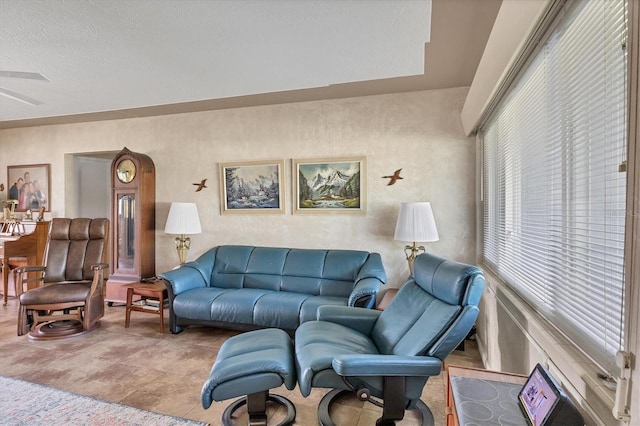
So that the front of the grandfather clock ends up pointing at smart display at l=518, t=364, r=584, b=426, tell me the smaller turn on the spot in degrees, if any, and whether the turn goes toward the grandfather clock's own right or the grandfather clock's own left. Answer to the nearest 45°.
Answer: approximately 45° to the grandfather clock's own left

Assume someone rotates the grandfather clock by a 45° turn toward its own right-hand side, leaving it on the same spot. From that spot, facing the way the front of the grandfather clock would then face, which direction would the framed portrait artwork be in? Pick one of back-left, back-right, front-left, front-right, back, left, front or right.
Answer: front-right

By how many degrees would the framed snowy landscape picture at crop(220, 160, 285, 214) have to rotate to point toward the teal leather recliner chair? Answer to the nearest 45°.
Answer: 0° — it already faces it

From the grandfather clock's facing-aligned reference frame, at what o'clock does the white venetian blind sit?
The white venetian blind is roughly at 10 o'clock from the grandfather clock.

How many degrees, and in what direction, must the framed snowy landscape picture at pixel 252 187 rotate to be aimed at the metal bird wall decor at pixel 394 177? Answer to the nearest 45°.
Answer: approximately 45° to its left

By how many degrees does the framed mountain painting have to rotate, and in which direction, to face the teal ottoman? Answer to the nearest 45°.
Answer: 0° — it already faces it

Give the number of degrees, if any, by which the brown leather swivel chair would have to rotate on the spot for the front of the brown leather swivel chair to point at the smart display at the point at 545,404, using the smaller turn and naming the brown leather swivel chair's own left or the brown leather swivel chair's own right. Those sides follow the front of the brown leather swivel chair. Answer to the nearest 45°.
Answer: approximately 45° to the brown leather swivel chair's own left
